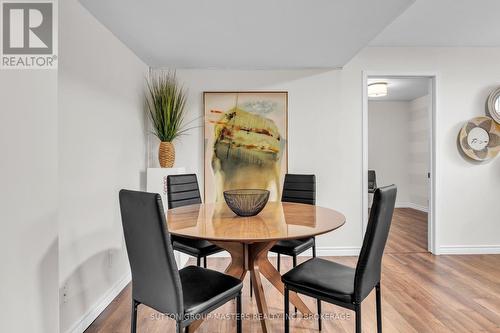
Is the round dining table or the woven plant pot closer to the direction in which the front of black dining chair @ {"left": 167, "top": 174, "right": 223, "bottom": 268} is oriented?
the round dining table

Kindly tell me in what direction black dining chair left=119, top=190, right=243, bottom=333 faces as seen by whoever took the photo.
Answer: facing away from the viewer and to the right of the viewer

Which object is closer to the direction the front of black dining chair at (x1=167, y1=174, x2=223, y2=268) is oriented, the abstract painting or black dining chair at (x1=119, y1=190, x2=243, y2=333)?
the black dining chair

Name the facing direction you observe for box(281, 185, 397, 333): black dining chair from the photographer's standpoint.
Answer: facing away from the viewer and to the left of the viewer

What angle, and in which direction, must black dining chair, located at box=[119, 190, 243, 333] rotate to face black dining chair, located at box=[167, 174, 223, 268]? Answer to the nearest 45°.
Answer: approximately 45° to its left

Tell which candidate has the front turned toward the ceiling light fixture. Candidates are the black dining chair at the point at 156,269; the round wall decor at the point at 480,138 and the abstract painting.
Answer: the black dining chair

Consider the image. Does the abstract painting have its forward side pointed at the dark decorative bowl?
yes

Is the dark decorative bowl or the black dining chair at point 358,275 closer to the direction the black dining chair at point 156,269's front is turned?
the dark decorative bowl
